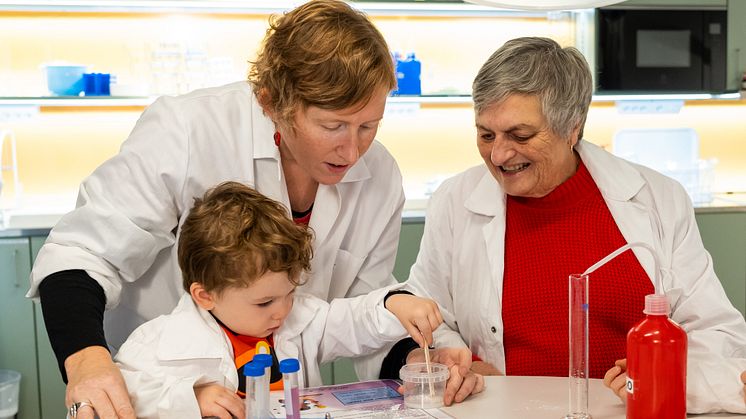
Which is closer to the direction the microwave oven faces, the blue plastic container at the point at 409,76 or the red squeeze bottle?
the red squeeze bottle

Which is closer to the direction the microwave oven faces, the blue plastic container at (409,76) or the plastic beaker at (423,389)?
the plastic beaker

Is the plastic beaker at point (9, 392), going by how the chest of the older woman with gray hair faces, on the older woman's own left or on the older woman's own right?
on the older woman's own right

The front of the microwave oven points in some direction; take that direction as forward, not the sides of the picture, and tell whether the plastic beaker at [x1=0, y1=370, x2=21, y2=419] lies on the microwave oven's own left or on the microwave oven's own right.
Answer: on the microwave oven's own right

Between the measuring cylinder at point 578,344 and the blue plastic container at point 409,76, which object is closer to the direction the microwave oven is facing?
the measuring cylinder

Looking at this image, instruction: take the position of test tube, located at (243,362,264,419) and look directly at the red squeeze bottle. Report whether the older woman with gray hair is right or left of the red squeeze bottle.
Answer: left

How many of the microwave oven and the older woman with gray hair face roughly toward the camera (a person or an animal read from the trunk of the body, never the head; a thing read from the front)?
2

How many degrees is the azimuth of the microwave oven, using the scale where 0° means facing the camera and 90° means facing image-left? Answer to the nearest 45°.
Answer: approximately 0°
